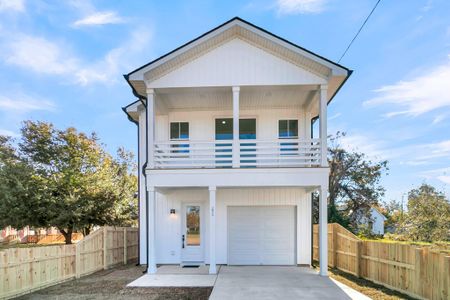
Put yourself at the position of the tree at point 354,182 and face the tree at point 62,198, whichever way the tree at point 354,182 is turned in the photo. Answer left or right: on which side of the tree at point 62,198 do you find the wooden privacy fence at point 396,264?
left

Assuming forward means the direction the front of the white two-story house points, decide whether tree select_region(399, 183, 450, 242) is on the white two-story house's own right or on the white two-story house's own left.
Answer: on the white two-story house's own left

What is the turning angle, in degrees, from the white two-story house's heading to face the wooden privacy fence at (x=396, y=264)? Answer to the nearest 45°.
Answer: approximately 45° to its left

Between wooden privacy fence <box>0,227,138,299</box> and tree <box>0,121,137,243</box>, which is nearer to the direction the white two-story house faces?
the wooden privacy fence

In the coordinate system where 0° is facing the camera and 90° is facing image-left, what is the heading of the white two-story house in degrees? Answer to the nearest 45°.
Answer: approximately 0°

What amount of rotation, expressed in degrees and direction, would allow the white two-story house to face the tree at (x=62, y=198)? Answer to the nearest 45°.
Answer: approximately 135° to its right

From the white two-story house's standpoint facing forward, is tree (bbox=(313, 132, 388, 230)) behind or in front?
behind
